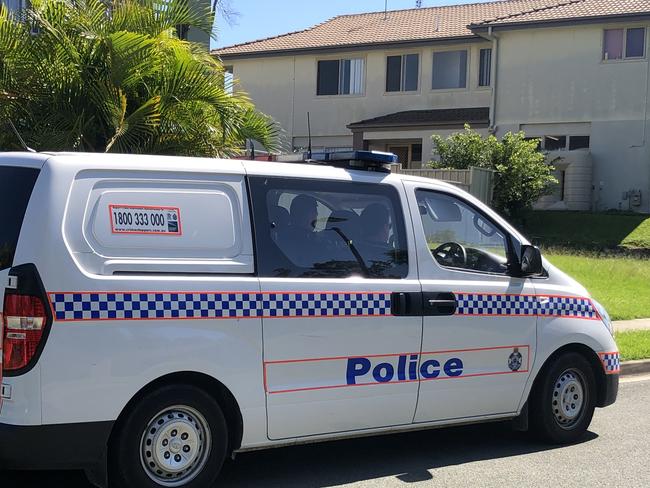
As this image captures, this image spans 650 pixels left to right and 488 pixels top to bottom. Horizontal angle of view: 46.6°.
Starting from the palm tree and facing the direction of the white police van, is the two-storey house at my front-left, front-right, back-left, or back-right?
back-left

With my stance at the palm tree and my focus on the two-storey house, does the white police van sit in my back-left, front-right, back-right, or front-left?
back-right

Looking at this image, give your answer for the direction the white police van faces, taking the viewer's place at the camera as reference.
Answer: facing away from the viewer and to the right of the viewer

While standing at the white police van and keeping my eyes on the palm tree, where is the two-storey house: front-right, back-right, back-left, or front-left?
front-right

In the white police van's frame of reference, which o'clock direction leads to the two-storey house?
The two-storey house is roughly at 11 o'clock from the white police van.

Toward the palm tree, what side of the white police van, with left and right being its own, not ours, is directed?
left

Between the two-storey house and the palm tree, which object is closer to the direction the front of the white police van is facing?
the two-storey house
